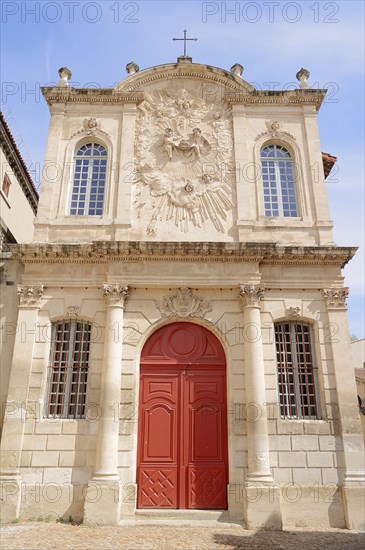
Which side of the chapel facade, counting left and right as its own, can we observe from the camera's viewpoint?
front
